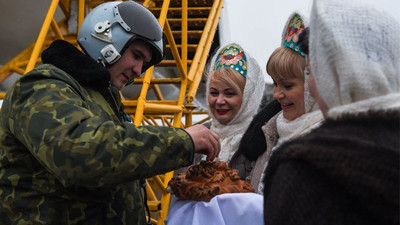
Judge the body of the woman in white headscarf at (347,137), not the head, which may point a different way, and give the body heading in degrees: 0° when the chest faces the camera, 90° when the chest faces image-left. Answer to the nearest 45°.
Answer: approximately 135°

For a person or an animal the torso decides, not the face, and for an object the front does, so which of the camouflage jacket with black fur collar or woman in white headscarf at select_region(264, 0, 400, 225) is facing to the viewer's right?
the camouflage jacket with black fur collar

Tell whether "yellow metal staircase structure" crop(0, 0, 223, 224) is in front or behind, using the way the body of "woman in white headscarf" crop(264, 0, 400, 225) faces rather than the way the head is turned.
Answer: in front

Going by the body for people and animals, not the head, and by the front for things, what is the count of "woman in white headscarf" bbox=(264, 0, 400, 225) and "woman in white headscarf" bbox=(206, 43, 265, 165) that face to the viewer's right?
0

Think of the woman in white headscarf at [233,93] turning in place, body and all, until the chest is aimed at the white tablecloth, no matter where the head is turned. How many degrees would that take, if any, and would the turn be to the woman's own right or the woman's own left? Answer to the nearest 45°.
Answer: approximately 45° to the woman's own left

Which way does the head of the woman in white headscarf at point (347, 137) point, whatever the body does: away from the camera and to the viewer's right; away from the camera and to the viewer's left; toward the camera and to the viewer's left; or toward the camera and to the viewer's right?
away from the camera and to the viewer's left

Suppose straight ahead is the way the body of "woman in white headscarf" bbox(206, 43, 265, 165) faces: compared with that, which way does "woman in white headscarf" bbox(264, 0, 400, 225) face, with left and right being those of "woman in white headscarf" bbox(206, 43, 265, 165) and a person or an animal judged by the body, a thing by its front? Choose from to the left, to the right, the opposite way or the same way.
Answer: to the right

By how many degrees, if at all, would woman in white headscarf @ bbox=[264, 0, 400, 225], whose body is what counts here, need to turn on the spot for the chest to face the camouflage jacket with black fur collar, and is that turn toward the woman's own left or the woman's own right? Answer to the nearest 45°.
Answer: approximately 45° to the woman's own left

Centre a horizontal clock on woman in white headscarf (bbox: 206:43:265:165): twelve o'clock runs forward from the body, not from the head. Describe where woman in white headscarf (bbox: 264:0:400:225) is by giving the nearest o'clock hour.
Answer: woman in white headscarf (bbox: 264:0:400:225) is roughly at 10 o'clock from woman in white headscarf (bbox: 206:43:265:165).

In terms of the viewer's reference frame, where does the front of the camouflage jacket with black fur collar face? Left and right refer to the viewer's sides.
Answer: facing to the right of the viewer
